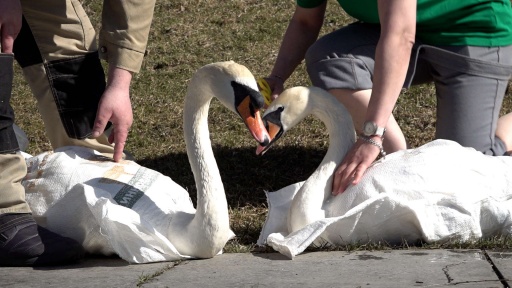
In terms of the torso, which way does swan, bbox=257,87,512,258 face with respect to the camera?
to the viewer's left

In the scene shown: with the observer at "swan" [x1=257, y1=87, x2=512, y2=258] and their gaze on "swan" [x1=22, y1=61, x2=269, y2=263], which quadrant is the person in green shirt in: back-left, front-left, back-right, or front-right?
back-right

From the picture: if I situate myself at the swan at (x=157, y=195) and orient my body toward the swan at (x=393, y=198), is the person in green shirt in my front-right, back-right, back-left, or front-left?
front-left

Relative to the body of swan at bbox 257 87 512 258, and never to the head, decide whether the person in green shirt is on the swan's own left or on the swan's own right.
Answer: on the swan's own right

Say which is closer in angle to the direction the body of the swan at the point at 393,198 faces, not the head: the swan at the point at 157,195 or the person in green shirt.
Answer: the swan

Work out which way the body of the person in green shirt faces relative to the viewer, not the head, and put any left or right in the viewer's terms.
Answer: facing the viewer and to the left of the viewer

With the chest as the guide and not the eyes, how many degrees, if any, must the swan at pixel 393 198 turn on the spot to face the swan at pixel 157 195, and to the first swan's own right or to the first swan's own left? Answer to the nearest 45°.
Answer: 0° — it already faces it

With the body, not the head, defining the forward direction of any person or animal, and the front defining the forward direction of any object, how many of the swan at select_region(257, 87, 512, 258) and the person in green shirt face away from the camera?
0

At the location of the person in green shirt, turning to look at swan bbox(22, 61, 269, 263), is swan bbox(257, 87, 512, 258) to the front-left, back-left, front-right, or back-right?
front-left

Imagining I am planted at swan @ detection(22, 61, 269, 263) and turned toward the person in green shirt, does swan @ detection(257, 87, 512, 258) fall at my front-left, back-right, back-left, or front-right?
front-right

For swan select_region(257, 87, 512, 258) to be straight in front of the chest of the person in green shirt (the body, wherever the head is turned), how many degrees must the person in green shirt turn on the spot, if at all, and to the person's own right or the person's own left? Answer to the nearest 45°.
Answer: approximately 45° to the person's own left

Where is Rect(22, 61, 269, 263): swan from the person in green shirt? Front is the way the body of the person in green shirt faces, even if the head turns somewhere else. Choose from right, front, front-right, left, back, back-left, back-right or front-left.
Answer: front
